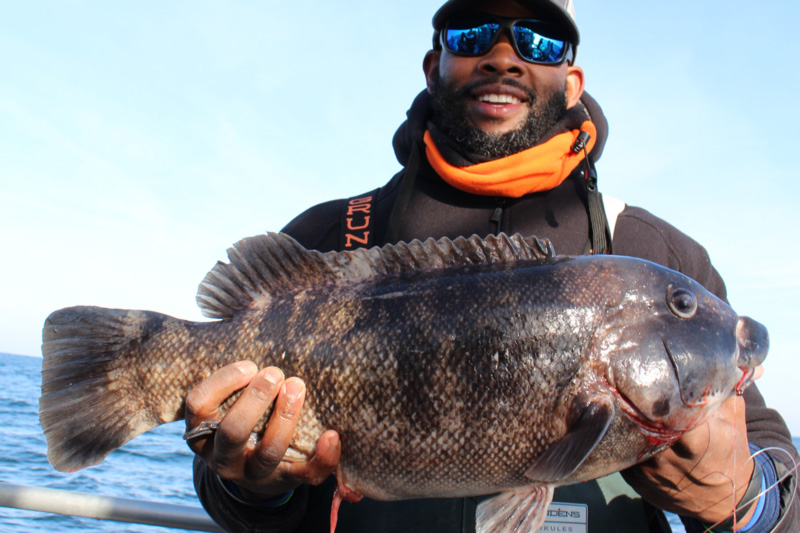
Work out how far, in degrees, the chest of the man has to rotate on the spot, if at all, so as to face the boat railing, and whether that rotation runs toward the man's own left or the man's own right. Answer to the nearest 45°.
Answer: approximately 90° to the man's own right

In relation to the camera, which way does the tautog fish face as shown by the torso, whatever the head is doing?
to the viewer's right

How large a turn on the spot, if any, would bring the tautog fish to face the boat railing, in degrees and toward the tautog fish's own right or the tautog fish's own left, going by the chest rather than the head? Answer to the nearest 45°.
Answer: approximately 135° to the tautog fish's own left

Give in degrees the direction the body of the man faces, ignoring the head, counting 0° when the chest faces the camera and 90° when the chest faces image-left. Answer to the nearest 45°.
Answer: approximately 0°
